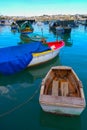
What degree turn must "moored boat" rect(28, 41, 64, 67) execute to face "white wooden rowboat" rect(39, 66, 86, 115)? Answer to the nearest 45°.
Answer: approximately 135° to its right

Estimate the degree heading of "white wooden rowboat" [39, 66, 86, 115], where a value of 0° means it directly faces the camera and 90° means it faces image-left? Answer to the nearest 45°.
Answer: approximately 180°

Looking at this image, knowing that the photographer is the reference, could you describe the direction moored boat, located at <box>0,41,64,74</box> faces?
facing away from the viewer and to the right of the viewer

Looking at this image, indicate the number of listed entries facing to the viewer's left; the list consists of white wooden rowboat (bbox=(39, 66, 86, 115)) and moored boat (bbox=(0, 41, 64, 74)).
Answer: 0

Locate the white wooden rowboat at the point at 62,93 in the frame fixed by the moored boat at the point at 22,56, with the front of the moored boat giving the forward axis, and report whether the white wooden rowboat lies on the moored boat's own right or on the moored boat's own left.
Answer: on the moored boat's own right

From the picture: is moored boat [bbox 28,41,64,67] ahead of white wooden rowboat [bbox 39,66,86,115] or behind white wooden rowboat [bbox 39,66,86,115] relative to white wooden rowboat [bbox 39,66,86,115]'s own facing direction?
ahead
